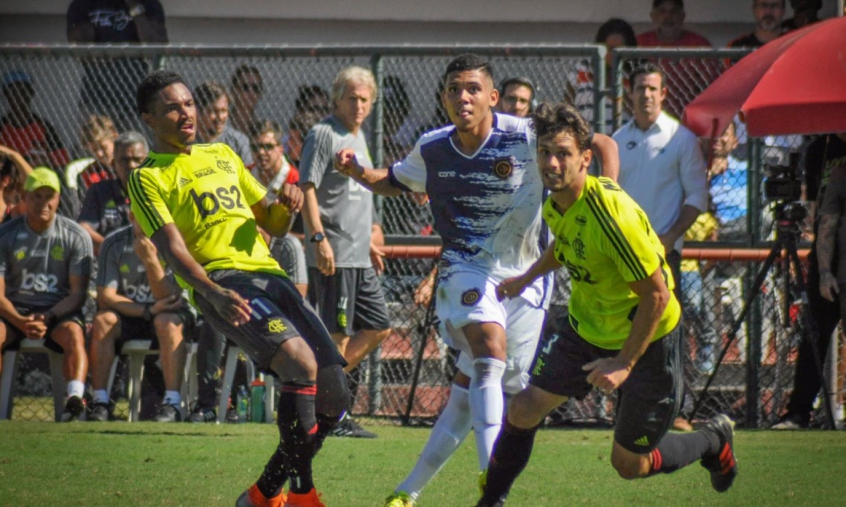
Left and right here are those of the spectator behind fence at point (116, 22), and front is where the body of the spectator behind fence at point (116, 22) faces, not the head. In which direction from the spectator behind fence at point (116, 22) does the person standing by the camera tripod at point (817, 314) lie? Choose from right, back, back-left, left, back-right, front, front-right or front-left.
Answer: front-left

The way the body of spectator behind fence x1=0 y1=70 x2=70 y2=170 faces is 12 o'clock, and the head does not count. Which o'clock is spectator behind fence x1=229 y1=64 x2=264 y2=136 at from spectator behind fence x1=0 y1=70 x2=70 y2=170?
spectator behind fence x1=229 y1=64 x2=264 y2=136 is roughly at 10 o'clock from spectator behind fence x1=0 y1=70 x2=70 y2=170.

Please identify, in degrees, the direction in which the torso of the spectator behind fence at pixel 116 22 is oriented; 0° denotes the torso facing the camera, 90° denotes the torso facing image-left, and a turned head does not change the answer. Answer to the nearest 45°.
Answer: approximately 0°

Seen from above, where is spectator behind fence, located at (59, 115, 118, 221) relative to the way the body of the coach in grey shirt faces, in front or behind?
behind

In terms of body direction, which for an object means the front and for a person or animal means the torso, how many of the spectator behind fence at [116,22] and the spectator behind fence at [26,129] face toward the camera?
2
